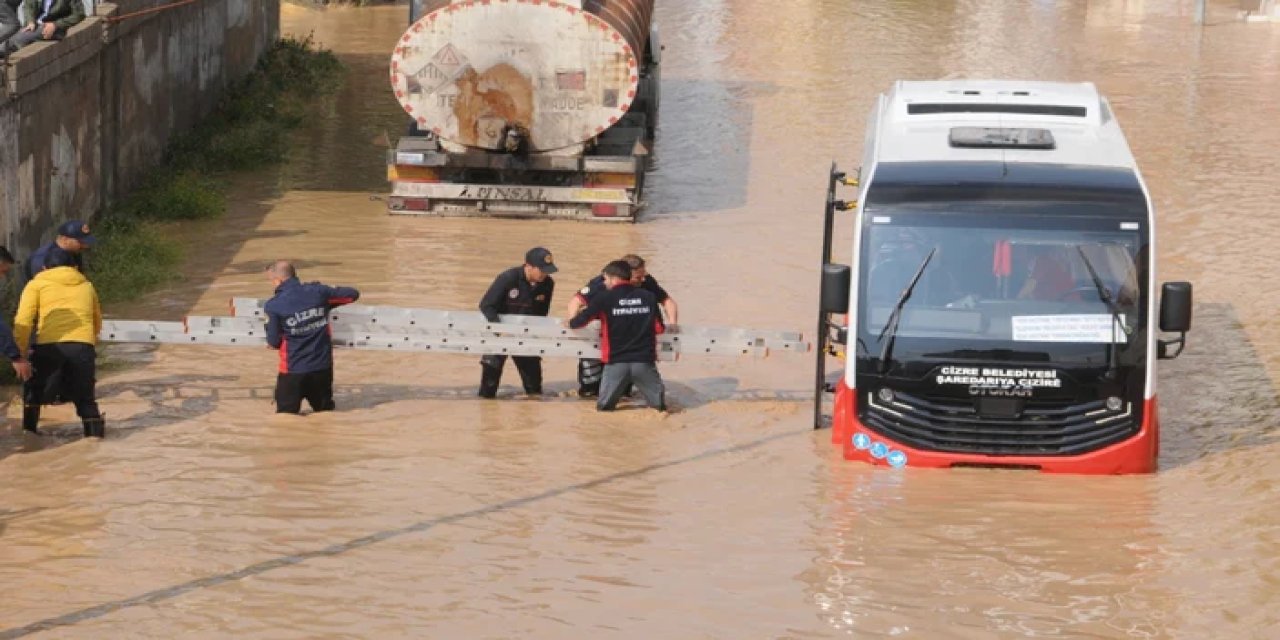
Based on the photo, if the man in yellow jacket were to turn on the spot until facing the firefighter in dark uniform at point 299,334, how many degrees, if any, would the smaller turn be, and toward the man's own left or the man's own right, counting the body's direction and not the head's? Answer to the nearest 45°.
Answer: approximately 90° to the man's own right

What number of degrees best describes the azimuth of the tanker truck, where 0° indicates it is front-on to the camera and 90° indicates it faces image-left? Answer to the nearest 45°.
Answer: approximately 180°

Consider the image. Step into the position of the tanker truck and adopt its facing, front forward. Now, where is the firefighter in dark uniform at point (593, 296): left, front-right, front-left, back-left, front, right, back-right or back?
back

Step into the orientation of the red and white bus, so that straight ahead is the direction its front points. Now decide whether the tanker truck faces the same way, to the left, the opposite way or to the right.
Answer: the opposite way

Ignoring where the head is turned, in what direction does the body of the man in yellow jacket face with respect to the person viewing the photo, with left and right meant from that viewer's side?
facing away from the viewer

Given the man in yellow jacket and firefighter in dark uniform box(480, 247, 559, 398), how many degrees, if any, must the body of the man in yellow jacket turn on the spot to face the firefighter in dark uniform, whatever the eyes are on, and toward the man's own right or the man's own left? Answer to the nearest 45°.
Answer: approximately 90° to the man's own right
